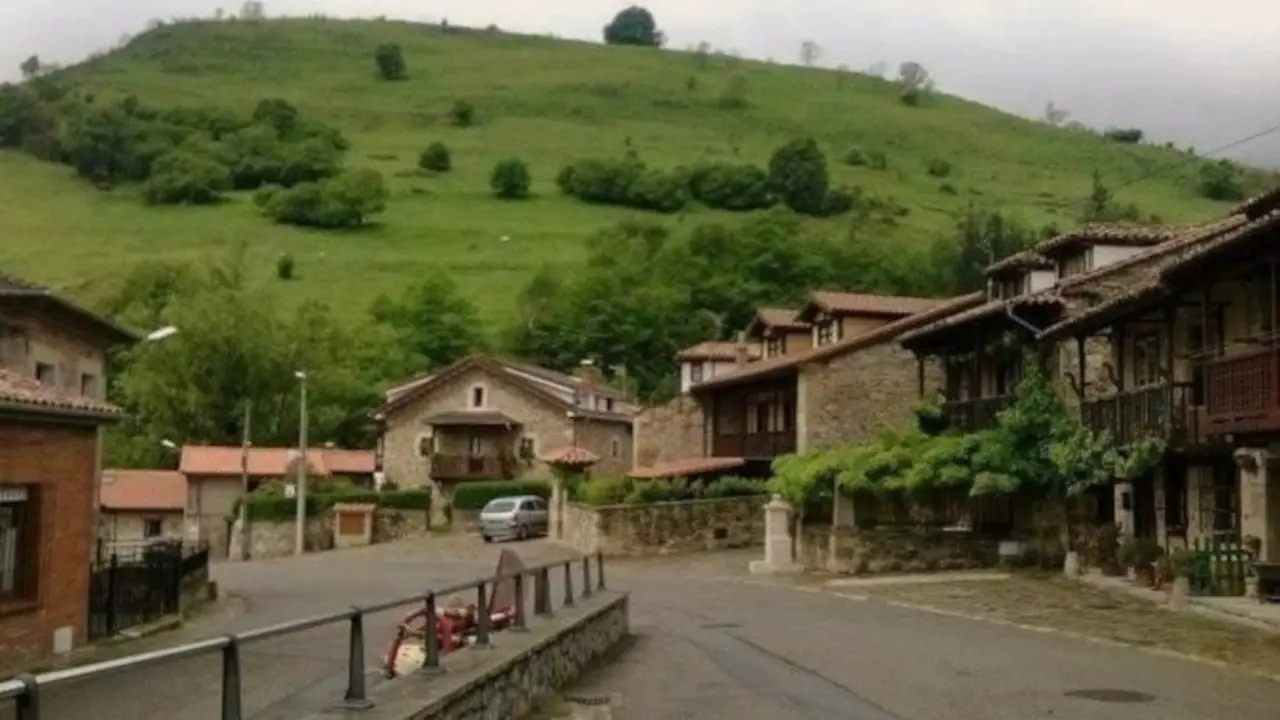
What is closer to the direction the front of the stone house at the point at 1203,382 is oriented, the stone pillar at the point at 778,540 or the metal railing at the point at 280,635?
the metal railing

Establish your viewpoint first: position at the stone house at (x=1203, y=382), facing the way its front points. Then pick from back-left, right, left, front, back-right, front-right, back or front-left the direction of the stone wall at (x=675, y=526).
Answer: right

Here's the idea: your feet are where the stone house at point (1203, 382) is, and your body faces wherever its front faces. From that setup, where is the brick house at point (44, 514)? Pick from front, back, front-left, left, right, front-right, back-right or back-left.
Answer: front

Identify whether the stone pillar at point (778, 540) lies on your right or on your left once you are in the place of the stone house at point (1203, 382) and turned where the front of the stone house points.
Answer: on your right

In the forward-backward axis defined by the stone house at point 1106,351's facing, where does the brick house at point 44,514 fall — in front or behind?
in front

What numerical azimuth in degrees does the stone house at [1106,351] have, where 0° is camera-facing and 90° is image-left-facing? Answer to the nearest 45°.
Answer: approximately 45°

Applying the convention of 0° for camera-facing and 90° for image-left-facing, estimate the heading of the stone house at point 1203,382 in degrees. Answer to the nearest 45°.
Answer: approximately 45°

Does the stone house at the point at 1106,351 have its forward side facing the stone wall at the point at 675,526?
no

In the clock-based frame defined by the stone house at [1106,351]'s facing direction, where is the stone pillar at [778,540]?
The stone pillar is roughly at 2 o'clock from the stone house.

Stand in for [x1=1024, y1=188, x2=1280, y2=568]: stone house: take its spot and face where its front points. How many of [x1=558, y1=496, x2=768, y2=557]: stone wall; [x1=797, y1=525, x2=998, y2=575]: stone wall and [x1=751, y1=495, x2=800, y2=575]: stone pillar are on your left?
0

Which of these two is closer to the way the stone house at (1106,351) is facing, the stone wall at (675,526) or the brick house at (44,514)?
the brick house
